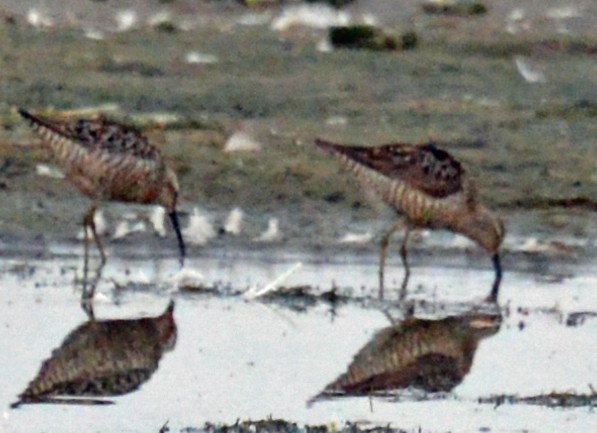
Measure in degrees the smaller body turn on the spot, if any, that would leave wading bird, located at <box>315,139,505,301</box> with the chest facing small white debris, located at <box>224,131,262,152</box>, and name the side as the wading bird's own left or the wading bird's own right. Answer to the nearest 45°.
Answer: approximately 135° to the wading bird's own left

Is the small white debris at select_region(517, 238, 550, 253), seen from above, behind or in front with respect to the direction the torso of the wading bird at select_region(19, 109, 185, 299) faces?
in front

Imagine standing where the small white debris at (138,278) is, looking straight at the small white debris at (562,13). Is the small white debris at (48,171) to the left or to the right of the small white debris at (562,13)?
left

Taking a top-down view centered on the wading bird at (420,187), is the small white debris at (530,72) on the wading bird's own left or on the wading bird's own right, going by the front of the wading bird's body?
on the wading bird's own left

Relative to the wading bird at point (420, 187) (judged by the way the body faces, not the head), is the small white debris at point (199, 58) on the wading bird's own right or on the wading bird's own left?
on the wading bird's own left

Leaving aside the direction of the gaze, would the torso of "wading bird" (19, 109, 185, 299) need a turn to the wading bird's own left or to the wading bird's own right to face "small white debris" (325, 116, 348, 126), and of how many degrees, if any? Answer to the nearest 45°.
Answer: approximately 45° to the wading bird's own left

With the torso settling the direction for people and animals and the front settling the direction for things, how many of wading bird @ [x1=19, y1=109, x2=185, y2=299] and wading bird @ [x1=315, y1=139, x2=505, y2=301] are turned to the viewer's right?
2

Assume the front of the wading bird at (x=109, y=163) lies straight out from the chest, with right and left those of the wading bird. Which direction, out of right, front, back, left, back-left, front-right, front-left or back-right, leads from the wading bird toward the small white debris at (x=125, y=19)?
left

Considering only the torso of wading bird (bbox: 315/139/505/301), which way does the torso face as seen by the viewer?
to the viewer's right

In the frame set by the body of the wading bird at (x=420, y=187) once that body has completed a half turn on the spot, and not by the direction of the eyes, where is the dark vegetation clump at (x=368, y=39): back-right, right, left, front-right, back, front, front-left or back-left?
right

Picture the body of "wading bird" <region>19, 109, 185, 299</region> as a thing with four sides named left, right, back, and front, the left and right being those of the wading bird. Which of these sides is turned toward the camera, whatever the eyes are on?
right

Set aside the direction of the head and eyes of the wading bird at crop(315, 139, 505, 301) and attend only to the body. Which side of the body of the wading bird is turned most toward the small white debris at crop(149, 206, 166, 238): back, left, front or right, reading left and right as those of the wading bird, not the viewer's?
back
